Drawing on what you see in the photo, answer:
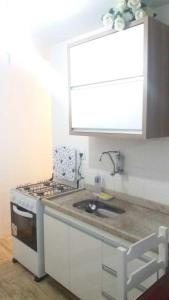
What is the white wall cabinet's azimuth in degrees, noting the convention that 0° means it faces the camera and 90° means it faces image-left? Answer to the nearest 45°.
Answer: approximately 45°

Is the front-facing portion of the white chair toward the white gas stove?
no

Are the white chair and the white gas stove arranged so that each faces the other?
no

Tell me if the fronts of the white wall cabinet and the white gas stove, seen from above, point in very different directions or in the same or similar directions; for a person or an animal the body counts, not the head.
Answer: same or similar directions

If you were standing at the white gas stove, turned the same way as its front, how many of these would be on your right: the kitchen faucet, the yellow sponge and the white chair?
0

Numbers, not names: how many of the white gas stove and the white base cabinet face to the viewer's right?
0

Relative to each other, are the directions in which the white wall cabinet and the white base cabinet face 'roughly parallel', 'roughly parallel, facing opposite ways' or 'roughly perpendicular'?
roughly parallel

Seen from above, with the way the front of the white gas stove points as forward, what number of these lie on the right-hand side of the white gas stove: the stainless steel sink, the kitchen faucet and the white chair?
0

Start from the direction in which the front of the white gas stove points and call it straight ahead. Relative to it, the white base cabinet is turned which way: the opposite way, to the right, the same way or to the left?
the same way

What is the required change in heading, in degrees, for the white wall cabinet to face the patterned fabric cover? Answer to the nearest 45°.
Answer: approximately 90° to its right

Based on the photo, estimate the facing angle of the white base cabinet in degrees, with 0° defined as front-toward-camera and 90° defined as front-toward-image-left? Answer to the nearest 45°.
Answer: approximately 45°

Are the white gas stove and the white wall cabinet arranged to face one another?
no
